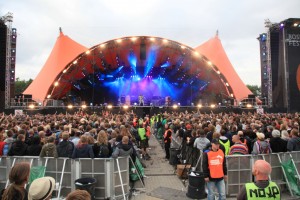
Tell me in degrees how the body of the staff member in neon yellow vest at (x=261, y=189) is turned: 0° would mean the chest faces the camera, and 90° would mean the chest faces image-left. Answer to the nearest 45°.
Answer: approximately 180°

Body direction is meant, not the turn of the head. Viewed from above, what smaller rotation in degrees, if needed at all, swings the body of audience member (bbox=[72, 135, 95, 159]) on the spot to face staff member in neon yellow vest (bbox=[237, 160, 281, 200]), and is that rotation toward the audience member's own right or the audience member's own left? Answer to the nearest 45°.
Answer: approximately 135° to the audience member's own right

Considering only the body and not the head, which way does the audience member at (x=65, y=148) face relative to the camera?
away from the camera

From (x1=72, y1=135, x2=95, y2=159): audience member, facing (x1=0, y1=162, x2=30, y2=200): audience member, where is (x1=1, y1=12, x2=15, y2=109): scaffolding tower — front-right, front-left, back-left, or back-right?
back-right

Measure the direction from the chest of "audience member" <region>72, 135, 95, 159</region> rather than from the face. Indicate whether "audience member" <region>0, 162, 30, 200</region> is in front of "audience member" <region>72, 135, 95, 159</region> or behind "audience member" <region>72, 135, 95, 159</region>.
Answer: behind

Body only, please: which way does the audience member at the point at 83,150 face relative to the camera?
away from the camera

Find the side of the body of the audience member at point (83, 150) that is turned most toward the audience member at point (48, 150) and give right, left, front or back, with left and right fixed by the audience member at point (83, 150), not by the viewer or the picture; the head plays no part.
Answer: left

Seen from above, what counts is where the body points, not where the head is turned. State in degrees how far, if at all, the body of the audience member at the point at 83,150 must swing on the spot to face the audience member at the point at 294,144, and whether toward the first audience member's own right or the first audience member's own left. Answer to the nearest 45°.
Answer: approximately 90° to the first audience member's own right

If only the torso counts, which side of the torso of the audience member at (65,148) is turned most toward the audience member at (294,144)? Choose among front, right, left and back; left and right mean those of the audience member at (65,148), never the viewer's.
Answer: right
